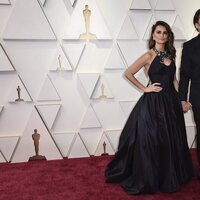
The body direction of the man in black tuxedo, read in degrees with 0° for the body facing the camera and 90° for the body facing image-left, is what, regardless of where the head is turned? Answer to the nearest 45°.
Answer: approximately 0°

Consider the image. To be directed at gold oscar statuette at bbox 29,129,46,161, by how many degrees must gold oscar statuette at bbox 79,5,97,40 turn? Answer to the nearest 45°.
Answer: approximately 135° to its right

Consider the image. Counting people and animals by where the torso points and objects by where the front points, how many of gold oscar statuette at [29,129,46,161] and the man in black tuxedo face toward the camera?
2

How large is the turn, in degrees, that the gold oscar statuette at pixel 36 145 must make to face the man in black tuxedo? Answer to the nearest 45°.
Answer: approximately 45° to its left

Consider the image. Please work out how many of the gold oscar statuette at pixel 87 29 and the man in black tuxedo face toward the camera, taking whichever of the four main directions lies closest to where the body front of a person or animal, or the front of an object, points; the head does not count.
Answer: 2
